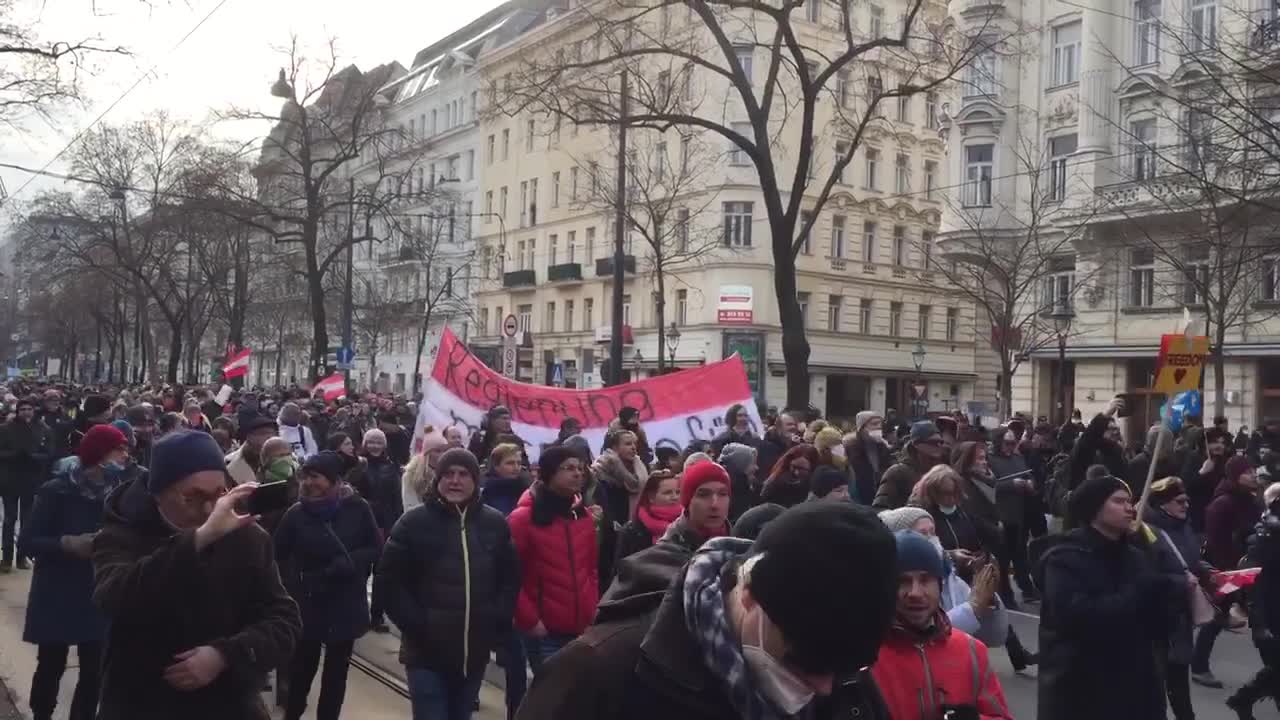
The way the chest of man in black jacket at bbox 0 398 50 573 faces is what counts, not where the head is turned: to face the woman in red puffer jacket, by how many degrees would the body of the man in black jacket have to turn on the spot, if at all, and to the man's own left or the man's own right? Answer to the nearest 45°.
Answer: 0° — they already face them

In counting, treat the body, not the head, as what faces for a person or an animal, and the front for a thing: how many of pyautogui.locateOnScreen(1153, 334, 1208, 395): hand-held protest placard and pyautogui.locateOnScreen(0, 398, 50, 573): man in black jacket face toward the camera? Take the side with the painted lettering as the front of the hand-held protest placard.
2

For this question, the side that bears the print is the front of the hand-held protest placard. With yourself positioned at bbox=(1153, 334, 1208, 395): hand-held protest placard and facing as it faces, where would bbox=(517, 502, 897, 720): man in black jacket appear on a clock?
The man in black jacket is roughly at 12 o'clock from the hand-held protest placard.

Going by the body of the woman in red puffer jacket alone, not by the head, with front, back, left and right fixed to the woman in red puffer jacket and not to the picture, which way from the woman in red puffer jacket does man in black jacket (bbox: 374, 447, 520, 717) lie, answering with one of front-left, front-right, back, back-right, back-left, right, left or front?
right

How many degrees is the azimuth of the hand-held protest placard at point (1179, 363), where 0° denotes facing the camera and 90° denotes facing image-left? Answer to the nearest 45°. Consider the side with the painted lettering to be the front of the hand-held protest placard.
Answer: approximately 0°

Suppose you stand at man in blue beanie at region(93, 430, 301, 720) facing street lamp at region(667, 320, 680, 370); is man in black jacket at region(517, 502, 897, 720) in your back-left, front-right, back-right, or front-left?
back-right

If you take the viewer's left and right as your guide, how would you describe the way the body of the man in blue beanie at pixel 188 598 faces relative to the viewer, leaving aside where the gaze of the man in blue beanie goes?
facing the viewer and to the right of the viewer

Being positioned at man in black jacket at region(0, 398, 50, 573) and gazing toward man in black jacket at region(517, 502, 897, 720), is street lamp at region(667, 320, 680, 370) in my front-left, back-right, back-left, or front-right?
back-left

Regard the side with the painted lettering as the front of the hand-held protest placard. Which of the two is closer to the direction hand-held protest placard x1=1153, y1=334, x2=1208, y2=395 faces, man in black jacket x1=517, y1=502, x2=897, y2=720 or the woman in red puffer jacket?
the man in black jacket

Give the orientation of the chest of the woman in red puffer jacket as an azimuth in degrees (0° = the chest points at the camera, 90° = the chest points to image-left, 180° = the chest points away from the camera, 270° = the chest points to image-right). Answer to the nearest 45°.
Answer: approximately 315°
